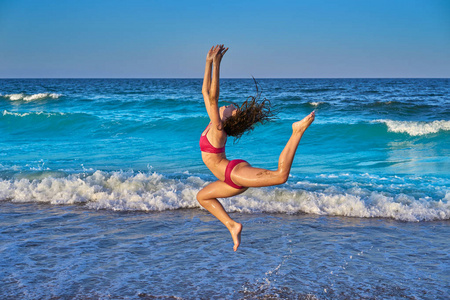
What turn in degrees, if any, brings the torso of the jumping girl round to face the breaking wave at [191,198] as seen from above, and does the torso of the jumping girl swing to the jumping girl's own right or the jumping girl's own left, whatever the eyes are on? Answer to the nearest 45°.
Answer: approximately 90° to the jumping girl's own right

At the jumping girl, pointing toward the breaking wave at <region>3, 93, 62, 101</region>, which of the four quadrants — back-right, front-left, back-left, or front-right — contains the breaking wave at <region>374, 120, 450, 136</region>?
front-right

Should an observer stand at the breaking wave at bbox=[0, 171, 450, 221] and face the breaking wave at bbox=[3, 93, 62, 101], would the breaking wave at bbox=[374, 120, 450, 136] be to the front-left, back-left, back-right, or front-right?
front-right

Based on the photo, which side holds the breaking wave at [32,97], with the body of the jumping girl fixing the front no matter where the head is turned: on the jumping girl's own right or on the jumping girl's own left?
on the jumping girl's own right
